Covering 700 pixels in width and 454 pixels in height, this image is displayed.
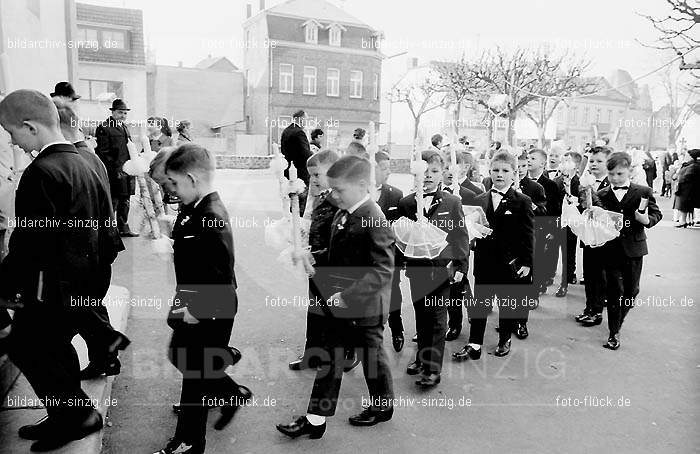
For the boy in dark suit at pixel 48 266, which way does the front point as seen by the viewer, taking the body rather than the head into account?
to the viewer's left

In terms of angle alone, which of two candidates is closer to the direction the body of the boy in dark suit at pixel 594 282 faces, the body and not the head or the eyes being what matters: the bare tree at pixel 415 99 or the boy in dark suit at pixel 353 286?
the boy in dark suit

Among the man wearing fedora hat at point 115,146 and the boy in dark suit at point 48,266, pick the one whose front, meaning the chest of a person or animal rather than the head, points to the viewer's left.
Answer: the boy in dark suit

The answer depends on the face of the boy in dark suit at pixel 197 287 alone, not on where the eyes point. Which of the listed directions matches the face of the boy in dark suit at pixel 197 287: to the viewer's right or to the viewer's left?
to the viewer's left

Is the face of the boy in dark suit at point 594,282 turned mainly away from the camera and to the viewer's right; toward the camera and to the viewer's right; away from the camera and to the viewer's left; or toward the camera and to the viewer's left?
toward the camera and to the viewer's left

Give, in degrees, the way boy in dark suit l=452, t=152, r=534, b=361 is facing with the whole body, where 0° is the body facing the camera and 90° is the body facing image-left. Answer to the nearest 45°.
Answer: approximately 45°

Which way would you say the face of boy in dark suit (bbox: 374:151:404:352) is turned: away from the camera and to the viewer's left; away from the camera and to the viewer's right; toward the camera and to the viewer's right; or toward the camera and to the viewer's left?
toward the camera and to the viewer's left

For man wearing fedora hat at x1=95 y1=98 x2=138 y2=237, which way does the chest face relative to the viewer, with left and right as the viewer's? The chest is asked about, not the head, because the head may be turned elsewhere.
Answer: facing the viewer and to the right of the viewer

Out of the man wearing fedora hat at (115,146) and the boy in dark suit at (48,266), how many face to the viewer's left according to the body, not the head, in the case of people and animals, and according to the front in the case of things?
1

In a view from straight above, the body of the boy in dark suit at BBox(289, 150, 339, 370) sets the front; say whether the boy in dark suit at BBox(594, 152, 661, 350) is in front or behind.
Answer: behind

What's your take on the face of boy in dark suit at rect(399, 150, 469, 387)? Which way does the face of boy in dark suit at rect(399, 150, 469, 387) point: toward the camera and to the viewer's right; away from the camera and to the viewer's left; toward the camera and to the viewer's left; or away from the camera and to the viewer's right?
toward the camera and to the viewer's left

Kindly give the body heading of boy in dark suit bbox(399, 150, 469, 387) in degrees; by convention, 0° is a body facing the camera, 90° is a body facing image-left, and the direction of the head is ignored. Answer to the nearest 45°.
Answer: approximately 45°
